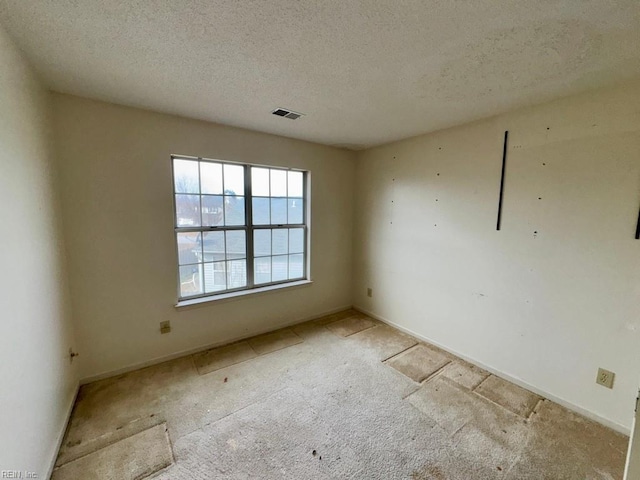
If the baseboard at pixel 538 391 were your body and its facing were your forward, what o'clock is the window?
The window is roughly at 1 o'clock from the baseboard.

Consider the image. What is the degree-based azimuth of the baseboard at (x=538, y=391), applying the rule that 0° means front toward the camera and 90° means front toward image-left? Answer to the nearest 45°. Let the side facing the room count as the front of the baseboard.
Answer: approximately 45°

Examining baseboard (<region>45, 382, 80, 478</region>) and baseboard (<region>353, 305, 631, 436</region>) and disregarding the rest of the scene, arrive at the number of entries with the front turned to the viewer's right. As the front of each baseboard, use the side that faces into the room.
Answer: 1

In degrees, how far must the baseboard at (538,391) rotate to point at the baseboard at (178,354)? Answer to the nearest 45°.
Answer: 0° — it already faces it

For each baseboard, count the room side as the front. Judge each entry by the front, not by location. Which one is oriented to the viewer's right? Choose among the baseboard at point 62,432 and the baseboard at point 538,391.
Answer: the baseboard at point 62,432

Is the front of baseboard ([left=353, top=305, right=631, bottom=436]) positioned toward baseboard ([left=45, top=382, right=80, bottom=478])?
yes

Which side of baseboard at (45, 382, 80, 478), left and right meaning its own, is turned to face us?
right
